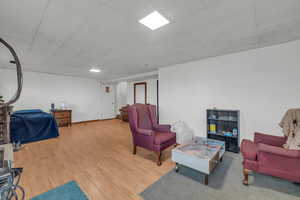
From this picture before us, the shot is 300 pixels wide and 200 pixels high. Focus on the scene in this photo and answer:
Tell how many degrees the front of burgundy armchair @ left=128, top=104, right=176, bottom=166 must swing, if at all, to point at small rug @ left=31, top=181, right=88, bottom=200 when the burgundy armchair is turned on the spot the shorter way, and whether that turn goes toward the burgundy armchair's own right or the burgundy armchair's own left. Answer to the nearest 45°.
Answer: approximately 90° to the burgundy armchair's own right

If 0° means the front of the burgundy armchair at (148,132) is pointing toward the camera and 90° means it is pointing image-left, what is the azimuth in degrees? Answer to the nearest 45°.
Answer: approximately 315°

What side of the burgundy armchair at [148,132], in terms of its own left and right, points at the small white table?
front

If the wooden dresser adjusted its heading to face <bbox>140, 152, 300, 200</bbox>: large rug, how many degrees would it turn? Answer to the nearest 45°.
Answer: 0° — it already faces it

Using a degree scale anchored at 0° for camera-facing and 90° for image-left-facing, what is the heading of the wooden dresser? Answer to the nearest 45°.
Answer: approximately 0°

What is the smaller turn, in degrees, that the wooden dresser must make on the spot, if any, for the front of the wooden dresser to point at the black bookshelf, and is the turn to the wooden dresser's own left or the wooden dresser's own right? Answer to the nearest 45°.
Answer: approximately 45° to the wooden dresser's own left

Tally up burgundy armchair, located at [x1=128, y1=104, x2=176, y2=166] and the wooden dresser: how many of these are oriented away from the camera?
0

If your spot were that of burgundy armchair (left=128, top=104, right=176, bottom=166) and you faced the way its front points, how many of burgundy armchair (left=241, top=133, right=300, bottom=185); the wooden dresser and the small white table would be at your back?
1

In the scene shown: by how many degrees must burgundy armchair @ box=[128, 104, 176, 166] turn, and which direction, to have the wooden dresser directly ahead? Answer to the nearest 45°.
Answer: approximately 180°

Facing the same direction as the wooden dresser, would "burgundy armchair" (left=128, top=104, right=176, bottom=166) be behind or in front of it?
in front

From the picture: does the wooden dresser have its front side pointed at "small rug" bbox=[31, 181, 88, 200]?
yes
